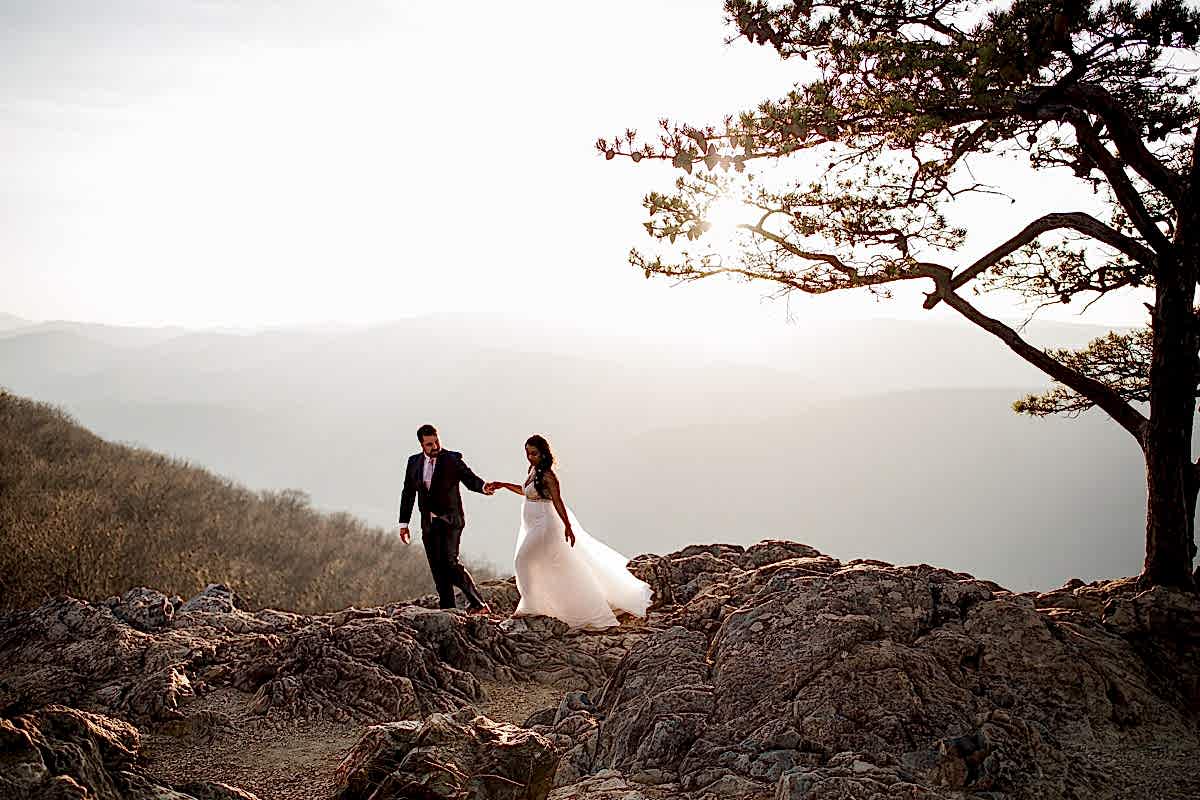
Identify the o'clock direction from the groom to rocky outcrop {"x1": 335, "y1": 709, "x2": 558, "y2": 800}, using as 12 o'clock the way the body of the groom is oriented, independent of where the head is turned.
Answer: The rocky outcrop is roughly at 12 o'clock from the groom.

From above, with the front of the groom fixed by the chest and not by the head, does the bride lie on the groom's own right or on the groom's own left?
on the groom's own left

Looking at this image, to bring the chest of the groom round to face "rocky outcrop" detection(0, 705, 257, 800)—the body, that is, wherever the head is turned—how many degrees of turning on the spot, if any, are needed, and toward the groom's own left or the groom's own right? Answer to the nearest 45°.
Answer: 0° — they already face it

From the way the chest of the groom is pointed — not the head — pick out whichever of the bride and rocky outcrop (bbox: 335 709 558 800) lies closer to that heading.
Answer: the rocky outcrop

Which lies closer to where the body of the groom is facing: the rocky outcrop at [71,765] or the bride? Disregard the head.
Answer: the rocky outcrop

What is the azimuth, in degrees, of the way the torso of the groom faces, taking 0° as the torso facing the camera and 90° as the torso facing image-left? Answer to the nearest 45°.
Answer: approximately 0°
